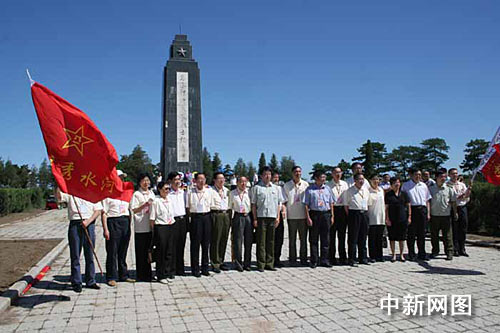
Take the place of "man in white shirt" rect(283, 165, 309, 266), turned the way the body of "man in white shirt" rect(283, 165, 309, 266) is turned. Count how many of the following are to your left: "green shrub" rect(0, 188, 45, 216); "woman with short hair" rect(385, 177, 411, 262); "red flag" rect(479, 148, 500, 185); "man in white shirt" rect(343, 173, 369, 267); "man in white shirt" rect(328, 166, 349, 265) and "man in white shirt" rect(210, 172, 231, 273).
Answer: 4

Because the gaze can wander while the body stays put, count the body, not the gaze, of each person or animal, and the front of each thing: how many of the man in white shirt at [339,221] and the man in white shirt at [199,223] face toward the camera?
2

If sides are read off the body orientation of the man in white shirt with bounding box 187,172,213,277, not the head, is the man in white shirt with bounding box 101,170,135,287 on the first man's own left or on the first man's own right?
on the first man's own right

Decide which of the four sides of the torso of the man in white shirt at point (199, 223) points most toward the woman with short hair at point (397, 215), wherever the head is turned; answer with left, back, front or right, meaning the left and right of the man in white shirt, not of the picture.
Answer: left

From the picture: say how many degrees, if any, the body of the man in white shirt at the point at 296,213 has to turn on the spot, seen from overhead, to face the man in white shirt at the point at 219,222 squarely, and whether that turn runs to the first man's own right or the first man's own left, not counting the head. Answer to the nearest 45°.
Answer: approximately 45° to the first man's own right

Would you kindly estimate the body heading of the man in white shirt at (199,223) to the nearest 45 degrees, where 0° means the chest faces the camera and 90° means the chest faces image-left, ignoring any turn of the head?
approximately 0°

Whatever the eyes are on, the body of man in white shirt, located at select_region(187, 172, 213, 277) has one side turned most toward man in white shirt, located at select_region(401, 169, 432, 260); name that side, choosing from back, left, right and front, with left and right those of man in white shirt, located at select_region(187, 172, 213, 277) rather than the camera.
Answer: left

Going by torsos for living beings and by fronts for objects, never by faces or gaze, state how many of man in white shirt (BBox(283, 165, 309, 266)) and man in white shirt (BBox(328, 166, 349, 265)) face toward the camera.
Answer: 2

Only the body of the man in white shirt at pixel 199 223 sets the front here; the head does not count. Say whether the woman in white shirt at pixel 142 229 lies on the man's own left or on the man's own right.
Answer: on the man's own right

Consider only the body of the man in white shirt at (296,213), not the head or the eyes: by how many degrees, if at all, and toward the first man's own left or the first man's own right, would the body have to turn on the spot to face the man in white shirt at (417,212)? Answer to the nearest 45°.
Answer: approximately 90° to the first man's own left
